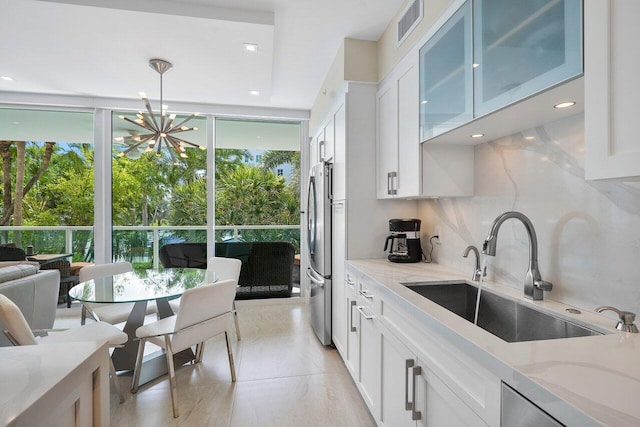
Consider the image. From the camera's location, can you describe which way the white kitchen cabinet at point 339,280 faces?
facing to the left of the viewer

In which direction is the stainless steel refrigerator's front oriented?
to the viewer's left

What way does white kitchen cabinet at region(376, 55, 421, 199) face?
to the viewer's left

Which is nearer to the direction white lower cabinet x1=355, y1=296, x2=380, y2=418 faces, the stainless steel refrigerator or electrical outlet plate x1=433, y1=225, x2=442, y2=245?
the stainless steel refrigerator

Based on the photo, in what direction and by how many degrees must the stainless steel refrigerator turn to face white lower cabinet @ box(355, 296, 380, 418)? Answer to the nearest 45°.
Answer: approximately 90° to its left

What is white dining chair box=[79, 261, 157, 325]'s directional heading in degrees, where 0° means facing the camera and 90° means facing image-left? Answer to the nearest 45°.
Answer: approximately 315°

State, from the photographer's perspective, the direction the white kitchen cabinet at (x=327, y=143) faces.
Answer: facing to the left of the viewer

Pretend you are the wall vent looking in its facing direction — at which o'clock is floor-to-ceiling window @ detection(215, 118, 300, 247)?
The floor-to-ceiling window is roughly at 3 o'clock from the wall vent.

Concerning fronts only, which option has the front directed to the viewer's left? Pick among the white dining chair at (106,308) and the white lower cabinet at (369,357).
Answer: the white lower cabinet

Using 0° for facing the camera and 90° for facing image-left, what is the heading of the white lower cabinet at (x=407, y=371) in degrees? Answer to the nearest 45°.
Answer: approximately 45°

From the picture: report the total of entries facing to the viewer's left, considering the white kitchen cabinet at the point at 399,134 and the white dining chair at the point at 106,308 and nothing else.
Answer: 1
